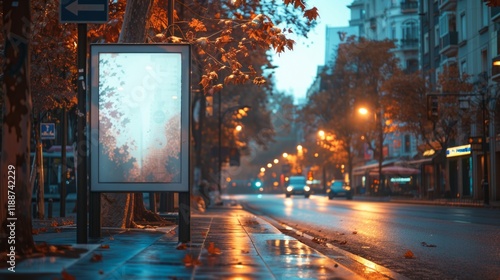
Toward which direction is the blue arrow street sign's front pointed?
toward the camera

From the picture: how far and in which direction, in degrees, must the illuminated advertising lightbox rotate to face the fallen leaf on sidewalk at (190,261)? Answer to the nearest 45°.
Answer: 0° — it already faces it

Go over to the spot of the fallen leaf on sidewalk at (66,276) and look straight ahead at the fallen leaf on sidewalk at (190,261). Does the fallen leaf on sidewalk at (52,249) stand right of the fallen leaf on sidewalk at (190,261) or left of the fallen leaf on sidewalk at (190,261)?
left

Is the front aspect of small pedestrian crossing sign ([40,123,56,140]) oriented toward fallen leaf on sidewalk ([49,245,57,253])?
yes

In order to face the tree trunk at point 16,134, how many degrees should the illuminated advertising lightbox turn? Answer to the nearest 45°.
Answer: approximately 45° to its right

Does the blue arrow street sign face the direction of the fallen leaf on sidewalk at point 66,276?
yes

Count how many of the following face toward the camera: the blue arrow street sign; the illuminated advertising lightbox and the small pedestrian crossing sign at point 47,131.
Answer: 3

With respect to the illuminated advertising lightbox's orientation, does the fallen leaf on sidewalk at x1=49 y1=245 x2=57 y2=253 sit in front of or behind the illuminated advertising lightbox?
in front

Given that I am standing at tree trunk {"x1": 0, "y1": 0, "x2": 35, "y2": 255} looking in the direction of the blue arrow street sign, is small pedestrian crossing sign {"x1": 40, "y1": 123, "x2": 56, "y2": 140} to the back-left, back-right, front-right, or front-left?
front-left

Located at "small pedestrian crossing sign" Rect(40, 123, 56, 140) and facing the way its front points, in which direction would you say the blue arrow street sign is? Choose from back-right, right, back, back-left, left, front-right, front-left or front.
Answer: front
